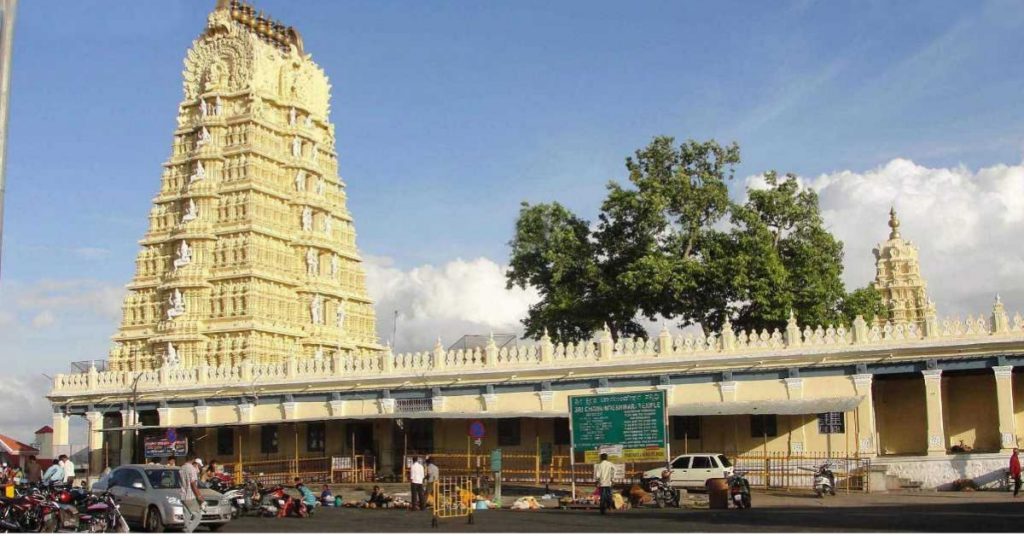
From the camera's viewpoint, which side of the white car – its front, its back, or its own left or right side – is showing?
left

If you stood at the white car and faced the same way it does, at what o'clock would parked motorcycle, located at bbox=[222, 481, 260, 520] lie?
The parked motorcycle is roughly at 11 o'clock from the white car.

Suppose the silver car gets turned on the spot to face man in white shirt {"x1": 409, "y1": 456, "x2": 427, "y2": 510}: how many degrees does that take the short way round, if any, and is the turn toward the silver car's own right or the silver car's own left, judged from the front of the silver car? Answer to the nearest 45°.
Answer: approximately 90° to the silver car's own left

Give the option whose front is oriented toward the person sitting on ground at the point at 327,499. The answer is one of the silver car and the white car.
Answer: the white car

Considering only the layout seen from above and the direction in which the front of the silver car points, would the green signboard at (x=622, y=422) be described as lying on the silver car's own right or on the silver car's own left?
on the silver car's own left

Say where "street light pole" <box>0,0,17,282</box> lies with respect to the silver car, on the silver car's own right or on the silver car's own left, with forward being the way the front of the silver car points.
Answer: on the silver car's own right

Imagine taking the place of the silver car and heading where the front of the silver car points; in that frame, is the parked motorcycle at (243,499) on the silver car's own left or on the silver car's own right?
on the silver car's own left

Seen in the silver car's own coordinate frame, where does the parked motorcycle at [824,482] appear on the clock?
The parked motorcycle is roughly at 10 o'clock from the silver car.

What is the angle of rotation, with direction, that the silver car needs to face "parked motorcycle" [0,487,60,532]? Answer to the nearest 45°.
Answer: approximately 135° to its right

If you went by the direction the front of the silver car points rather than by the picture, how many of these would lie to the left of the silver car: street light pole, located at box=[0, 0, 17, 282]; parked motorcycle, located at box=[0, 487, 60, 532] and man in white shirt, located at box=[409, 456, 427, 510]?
1

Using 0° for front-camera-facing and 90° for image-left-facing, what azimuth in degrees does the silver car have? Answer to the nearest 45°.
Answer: approximately 315°

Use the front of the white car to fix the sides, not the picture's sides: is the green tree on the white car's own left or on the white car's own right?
on the white car's own right

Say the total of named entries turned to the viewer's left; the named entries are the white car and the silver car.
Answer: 1
